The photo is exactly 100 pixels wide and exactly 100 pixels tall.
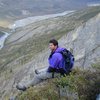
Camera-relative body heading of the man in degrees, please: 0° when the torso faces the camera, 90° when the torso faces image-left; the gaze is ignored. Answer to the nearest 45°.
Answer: approximately 90°
